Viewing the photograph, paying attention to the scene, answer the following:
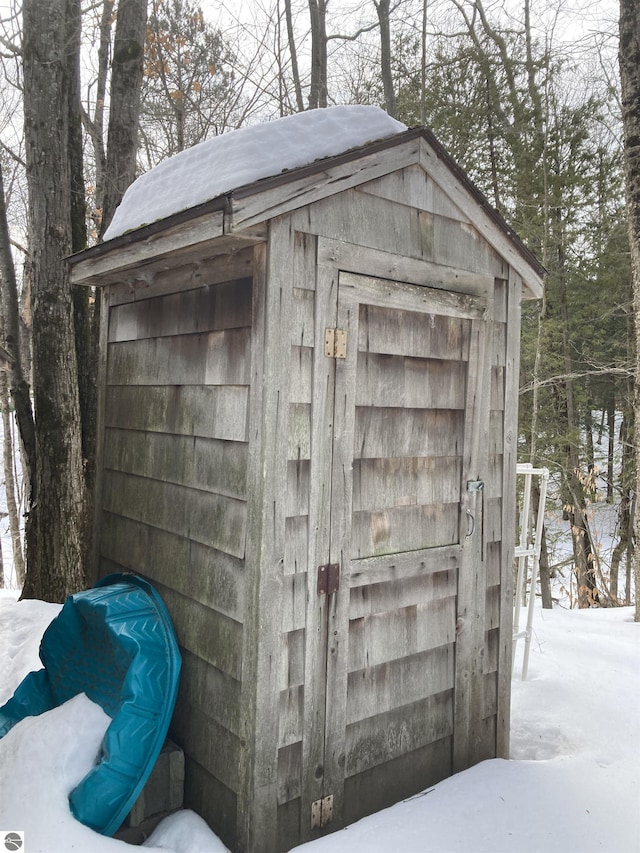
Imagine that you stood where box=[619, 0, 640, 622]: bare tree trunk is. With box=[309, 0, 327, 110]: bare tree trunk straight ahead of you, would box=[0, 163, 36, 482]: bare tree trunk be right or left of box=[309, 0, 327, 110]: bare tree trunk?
left

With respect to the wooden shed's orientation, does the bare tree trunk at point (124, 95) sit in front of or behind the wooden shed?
behind

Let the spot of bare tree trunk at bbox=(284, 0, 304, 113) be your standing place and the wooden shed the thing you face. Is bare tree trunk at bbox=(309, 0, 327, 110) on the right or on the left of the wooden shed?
left

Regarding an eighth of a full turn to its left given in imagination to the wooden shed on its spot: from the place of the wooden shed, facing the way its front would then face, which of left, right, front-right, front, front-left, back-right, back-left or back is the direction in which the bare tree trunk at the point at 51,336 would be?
back-left

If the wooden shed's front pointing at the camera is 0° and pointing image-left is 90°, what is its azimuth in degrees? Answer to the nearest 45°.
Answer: approximately 315°

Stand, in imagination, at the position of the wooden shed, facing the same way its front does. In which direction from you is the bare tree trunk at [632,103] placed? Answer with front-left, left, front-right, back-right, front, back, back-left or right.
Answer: left

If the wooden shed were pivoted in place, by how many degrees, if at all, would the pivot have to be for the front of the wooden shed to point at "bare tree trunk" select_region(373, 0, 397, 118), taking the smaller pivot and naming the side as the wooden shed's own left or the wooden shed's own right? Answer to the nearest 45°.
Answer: approximately 135° to the wooden shed's own left

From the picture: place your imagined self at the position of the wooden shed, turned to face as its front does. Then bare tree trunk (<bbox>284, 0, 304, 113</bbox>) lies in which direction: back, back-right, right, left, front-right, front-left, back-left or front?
back-left

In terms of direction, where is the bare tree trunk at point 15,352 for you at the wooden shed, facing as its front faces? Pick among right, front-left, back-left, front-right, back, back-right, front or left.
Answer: back

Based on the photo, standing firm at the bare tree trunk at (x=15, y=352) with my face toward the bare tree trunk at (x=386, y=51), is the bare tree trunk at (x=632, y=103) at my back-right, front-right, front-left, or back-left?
front-right

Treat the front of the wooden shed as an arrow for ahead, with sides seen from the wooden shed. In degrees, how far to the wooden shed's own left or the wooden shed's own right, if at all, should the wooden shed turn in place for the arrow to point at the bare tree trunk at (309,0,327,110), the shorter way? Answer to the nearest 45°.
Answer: approximately 135° to the wooden shed's own left
